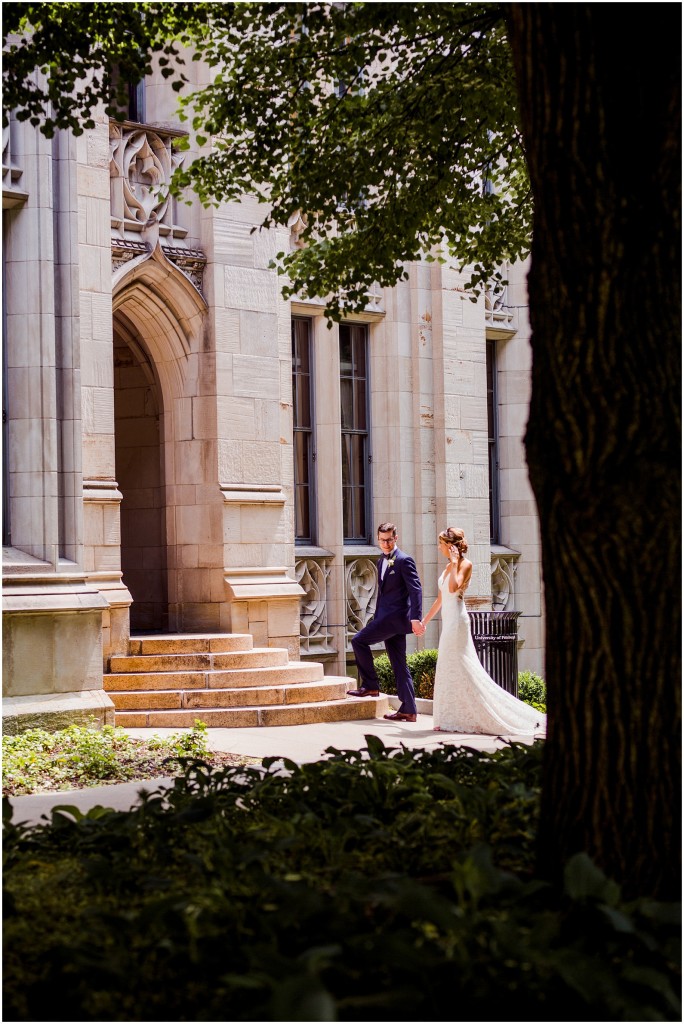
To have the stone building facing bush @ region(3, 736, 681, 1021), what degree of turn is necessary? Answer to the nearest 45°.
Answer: approximately 45° to its right

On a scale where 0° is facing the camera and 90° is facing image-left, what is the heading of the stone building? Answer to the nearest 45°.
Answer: approximately 315°

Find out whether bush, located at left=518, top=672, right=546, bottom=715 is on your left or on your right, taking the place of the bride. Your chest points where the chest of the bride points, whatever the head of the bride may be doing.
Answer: on your right

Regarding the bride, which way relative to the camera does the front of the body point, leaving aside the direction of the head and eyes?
to the viewer's left

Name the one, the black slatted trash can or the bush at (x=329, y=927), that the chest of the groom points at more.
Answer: the bush

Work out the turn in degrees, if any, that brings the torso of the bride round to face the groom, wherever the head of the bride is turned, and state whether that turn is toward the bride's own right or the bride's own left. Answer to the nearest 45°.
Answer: approximately 45° to the bride's own right

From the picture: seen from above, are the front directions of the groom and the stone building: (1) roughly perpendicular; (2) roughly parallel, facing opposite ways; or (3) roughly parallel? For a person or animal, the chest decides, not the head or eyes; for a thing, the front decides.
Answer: roughly perpendicular
